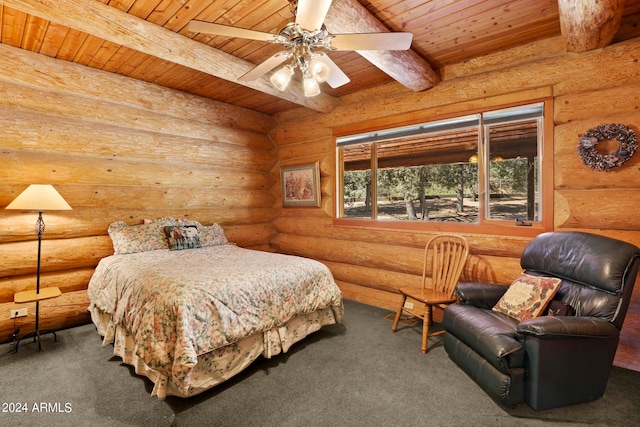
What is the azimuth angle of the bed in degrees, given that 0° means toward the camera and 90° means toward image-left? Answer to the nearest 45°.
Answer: approximately 315°

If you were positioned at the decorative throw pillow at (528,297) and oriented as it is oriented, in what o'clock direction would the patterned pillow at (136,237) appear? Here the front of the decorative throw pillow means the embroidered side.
The patterned pillow is roughly at 1 o'clock from the decorative throw pillow.

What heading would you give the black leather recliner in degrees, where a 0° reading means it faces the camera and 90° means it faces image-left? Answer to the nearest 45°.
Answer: approximately 45°

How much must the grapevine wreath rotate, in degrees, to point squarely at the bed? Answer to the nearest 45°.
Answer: approximately 45° to its right

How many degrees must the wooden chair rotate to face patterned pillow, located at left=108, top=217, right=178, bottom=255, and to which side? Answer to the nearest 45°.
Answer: approximately 45° to its right

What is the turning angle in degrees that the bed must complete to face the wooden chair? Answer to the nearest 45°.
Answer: approximately 45° to its left

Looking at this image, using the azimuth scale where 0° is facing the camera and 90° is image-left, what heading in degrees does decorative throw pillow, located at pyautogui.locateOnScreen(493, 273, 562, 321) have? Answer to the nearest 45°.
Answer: approximately 45°

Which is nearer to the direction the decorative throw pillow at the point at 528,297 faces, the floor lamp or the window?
the floor lamp

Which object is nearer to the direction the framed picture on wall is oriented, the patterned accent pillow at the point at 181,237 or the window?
the patterned accent pillow
